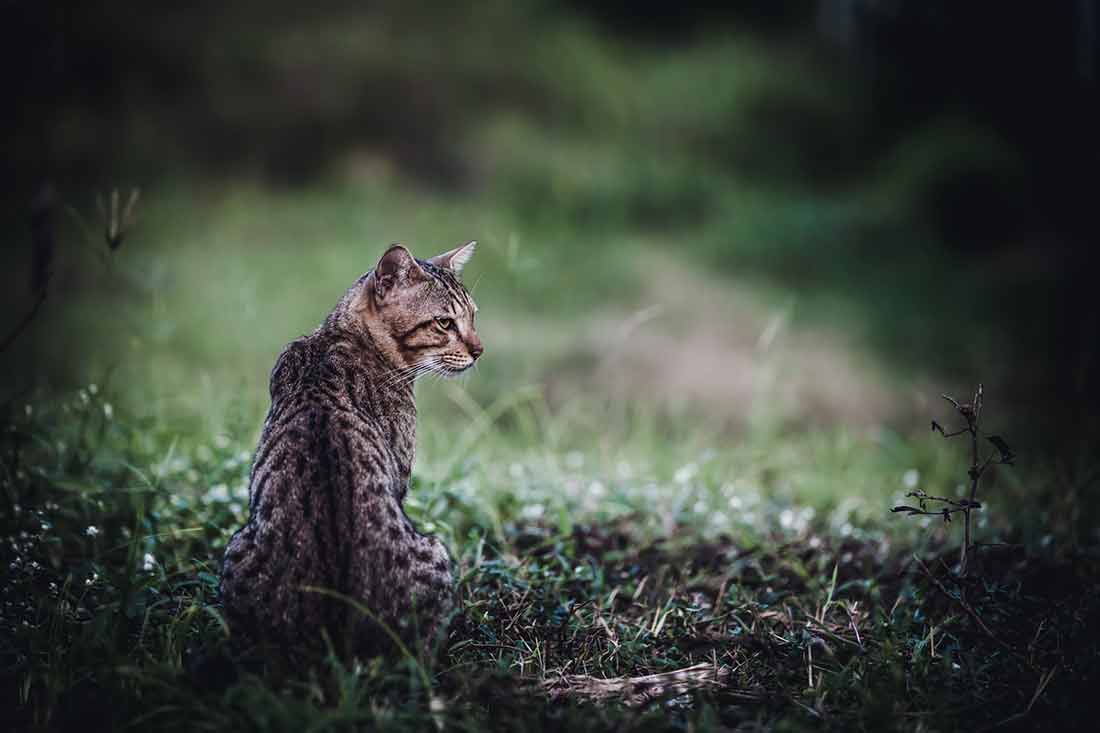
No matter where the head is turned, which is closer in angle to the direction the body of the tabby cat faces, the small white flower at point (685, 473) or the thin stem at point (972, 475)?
the small white flower

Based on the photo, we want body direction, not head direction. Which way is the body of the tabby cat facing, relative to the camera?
away from the camera

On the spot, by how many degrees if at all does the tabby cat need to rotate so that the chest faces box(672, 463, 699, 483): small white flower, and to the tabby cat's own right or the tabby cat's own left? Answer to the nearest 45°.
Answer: approximately 45° to the tabby cat's own right

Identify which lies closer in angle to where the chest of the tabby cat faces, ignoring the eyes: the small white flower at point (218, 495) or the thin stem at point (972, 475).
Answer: the small white flower

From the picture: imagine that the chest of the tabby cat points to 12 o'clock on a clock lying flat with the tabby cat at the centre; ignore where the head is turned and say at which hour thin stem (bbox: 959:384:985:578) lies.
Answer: The thin stem is roughly at 3 o'clock from the tabby cat.
